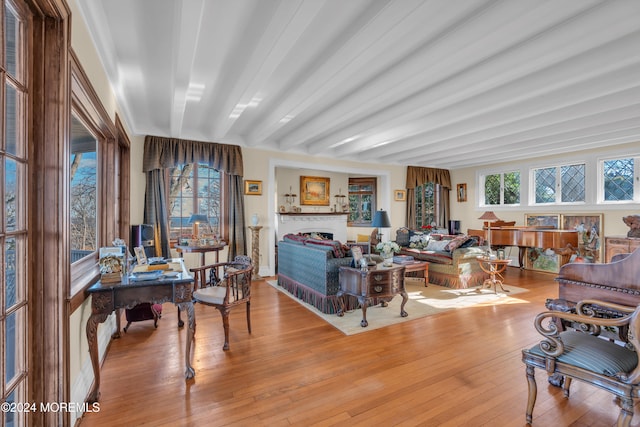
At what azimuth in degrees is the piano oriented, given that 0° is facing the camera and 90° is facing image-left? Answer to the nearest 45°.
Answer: approximately 90°

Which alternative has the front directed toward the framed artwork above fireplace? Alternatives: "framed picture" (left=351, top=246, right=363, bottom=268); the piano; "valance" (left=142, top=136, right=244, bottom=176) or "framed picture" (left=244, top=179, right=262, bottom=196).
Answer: the piano

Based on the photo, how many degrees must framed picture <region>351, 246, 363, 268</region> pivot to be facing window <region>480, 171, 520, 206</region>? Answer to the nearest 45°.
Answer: approximately 135° to its left

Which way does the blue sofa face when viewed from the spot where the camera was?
facing away from the viewer and to the right of the viewer

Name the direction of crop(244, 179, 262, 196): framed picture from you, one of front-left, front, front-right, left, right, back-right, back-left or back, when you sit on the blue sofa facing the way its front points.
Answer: left

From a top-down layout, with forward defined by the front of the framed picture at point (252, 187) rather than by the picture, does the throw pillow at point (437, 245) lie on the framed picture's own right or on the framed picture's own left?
on the framed picture's own left

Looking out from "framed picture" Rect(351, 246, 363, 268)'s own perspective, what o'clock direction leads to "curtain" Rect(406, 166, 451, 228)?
The curtain is roughly at 7 o'clock from the framed picture.

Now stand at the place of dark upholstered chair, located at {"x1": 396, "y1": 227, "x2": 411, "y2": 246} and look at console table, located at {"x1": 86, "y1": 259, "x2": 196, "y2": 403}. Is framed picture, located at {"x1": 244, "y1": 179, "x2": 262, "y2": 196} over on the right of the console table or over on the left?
right

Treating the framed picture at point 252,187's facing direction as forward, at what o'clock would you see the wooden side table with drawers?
The wooden side table with drawers is roughly at 11 o'clock from the framed picture.

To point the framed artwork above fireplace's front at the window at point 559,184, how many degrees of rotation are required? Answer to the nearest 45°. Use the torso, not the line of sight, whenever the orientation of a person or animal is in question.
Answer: approximately 90° to its left

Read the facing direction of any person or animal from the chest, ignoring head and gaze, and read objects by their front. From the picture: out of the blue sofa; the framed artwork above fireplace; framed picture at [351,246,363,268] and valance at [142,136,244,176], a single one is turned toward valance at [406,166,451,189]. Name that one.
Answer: the blue sofa
